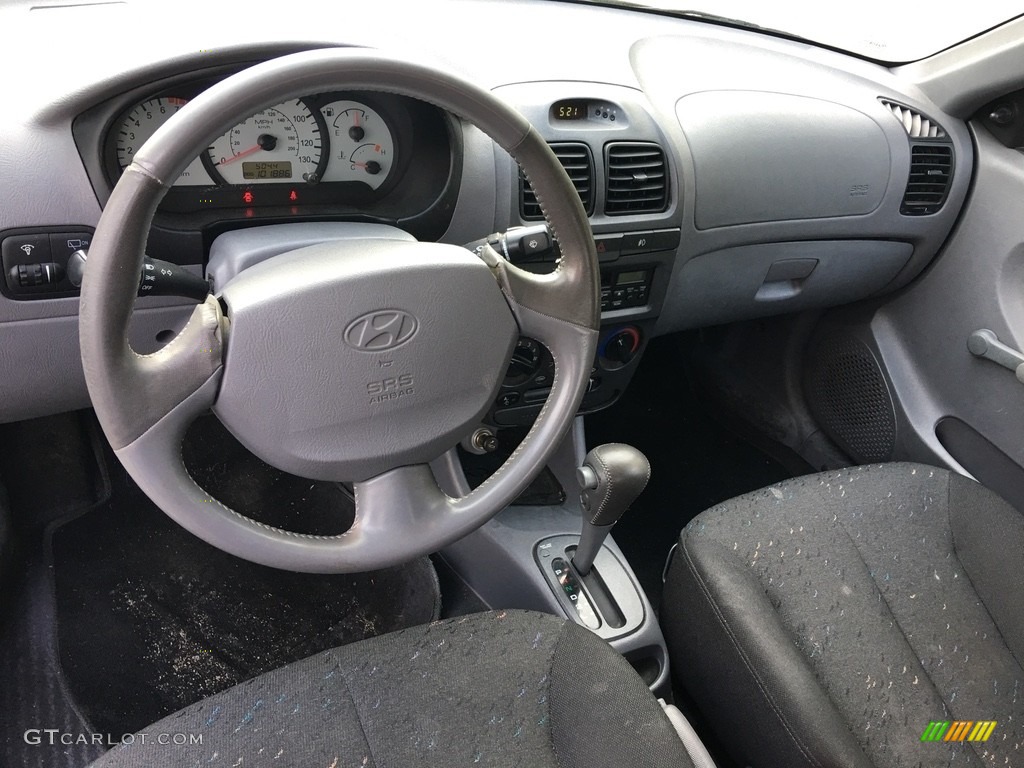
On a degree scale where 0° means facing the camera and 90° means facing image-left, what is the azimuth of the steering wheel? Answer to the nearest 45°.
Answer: approximately 0°

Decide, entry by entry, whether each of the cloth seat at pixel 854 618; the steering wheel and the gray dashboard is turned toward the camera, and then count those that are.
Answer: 2

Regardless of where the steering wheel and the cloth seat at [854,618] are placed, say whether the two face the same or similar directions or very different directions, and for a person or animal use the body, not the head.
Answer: very different directions

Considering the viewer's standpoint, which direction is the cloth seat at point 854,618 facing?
facing away from the viewer and to the left of the viewer

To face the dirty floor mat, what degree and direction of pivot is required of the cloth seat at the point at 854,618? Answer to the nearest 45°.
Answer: approximately 45° to its left

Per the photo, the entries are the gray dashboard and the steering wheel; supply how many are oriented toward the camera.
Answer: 2
